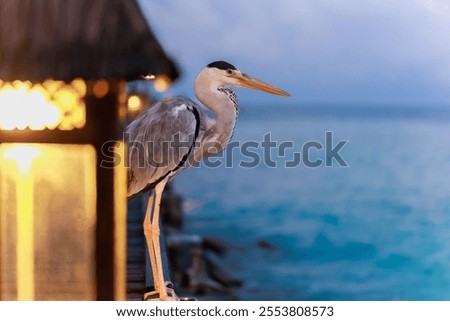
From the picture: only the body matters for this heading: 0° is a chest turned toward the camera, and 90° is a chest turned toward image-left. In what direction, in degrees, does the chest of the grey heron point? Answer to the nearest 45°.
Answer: approximately 270°

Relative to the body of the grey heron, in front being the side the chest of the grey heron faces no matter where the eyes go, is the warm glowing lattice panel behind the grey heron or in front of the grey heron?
behind

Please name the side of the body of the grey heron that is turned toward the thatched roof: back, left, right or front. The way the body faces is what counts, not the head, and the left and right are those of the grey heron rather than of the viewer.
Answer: back
